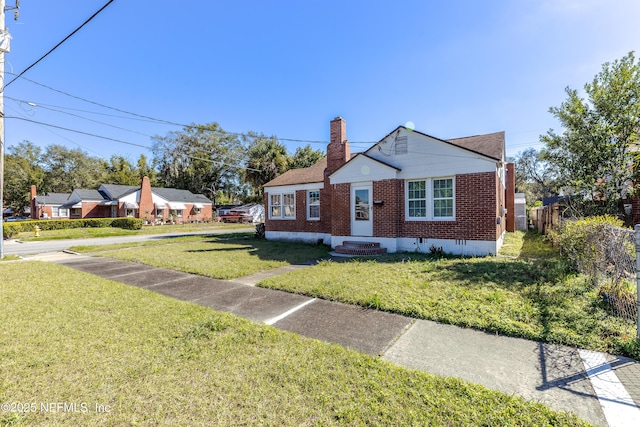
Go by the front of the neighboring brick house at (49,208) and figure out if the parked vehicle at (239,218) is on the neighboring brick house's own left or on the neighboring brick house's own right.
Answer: on the neighboring brick house's own left

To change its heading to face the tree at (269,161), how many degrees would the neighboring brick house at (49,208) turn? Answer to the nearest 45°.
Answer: approximately 45° to its left

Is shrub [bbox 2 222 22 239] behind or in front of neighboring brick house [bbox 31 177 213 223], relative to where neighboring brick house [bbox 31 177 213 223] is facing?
in front

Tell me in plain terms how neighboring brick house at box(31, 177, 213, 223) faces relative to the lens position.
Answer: facing the viewer

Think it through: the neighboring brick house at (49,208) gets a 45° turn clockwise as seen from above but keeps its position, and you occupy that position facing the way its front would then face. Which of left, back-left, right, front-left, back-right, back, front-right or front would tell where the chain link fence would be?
front-left
